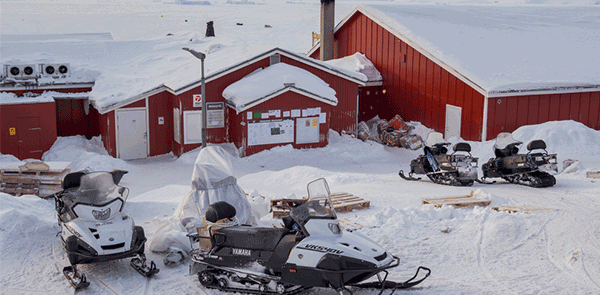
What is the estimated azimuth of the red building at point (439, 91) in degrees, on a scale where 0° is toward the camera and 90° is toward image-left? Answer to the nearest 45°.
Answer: approximately 45°

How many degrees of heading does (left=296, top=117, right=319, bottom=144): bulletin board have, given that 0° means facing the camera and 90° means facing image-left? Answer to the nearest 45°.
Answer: approximately 0°

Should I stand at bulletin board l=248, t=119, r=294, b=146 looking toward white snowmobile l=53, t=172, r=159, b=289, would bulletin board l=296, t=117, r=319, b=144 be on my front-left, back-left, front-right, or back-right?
back-left

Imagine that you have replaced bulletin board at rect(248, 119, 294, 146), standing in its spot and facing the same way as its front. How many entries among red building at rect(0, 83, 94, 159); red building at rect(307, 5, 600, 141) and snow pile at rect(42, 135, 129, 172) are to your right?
2

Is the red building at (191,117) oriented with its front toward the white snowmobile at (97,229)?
yes

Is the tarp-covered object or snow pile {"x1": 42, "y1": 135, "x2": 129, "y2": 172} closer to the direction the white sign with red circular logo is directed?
the tarp-covered object

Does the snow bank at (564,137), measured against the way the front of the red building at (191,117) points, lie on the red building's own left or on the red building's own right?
on the red building's own left
